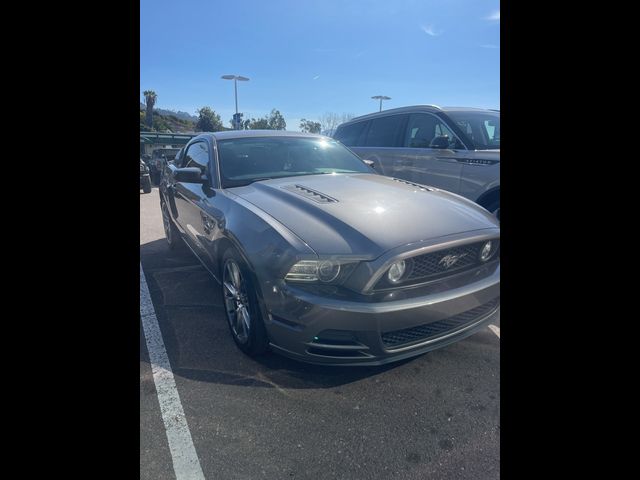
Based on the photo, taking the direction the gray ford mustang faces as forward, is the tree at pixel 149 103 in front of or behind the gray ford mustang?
behind

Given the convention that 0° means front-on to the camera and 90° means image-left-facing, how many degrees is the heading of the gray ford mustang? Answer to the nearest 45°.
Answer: approximately 315°
